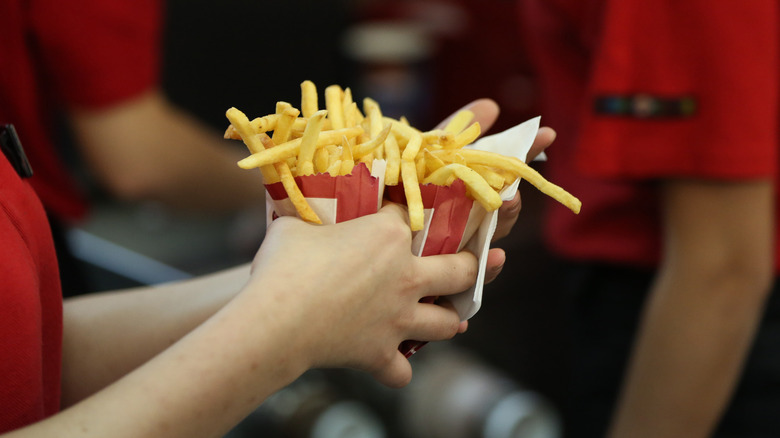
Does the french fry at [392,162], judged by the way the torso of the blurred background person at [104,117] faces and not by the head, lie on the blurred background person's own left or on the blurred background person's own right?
on the blurred background person's own right

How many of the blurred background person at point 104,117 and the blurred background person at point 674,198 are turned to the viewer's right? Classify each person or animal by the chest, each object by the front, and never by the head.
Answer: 1

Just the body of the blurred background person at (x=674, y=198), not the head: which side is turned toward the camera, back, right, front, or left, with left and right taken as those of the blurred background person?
left

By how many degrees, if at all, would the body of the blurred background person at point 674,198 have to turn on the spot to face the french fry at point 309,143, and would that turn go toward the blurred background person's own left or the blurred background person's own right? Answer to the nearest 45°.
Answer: approximately 45° to the blurred background person's own left

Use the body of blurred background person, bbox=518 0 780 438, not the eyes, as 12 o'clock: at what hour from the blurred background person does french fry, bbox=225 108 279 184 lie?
The french fry is roughly at 10 o'clock from the blurred background person.

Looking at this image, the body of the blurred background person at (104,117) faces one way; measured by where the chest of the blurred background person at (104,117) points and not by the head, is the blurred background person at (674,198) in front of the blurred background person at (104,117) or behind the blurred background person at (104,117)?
in front

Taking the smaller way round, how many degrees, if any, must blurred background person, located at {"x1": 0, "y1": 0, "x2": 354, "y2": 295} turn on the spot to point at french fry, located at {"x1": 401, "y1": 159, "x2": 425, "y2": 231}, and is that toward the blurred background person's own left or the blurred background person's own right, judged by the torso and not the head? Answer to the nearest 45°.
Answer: approximately 90° to the blurred background person's own right

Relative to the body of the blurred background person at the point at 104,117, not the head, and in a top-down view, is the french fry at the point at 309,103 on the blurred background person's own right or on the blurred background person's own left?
on the blurred background person's own right

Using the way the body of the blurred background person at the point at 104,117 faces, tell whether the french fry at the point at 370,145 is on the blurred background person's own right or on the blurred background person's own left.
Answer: on the blurred background person's own right

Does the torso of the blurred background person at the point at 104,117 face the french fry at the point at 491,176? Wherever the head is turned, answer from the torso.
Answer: no

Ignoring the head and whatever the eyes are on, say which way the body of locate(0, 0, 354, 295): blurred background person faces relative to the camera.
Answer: to the viewer's right

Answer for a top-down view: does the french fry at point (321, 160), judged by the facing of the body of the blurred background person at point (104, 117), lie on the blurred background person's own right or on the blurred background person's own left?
on the blurred background person's own right
